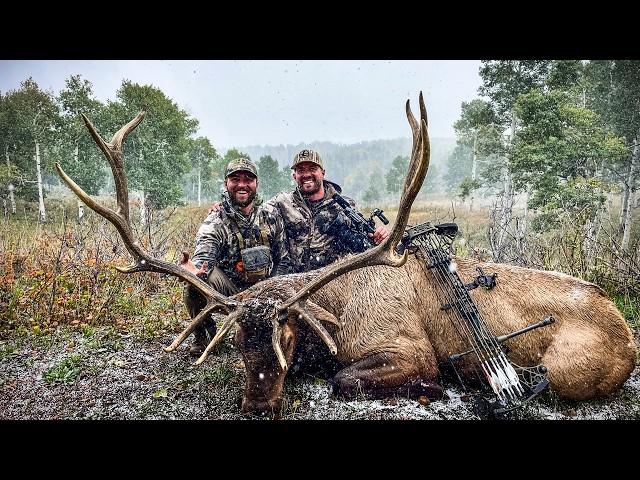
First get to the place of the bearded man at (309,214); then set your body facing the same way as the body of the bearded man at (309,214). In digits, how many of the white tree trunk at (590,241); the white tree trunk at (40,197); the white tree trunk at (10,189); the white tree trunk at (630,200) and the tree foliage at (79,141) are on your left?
2

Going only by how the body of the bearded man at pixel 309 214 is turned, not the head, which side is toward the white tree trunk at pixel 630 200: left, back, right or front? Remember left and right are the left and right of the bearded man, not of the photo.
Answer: left

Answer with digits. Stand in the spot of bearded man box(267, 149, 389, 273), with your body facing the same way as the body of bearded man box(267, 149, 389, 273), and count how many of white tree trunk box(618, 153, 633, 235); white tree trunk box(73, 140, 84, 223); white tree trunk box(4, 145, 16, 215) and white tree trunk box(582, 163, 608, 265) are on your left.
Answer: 2

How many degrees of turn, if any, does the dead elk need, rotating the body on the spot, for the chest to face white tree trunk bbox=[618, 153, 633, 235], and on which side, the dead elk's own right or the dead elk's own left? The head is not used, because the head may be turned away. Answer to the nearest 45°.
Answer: approximately 135° to the dead elk's own right

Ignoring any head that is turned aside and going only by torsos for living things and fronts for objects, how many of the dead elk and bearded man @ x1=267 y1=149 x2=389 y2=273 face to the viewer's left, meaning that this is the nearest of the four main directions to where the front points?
1

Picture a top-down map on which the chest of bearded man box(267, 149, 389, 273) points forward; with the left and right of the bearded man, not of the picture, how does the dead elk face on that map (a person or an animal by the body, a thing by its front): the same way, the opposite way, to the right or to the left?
to the right

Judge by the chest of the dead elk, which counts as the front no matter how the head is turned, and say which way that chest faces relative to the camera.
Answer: to the viewer's left

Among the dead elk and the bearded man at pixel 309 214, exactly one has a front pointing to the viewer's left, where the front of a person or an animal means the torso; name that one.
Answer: the dead elk

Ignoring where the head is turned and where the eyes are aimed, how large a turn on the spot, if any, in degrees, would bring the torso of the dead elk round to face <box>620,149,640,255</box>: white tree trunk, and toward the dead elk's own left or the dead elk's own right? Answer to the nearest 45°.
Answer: approximately 135° to the dead elk's own right

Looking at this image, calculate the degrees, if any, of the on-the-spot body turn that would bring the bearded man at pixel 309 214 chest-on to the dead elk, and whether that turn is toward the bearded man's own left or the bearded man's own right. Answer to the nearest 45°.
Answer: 0° — they already face it

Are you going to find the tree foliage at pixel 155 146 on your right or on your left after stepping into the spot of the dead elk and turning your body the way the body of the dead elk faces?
on your right

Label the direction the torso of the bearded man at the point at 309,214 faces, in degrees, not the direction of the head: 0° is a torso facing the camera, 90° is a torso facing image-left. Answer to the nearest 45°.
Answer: approximately 0°
